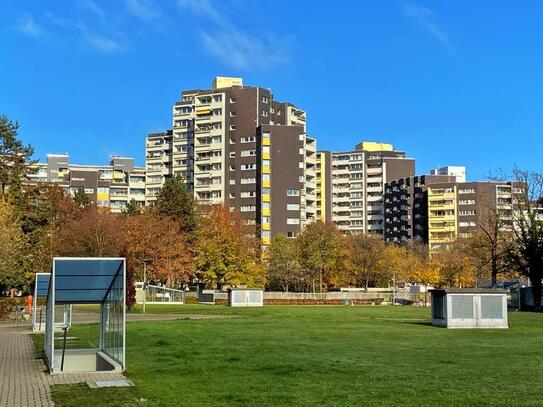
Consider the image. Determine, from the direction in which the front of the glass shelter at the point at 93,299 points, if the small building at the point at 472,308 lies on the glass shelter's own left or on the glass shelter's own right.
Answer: on the glass shelter's own left

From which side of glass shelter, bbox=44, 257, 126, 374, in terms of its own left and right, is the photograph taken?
front
